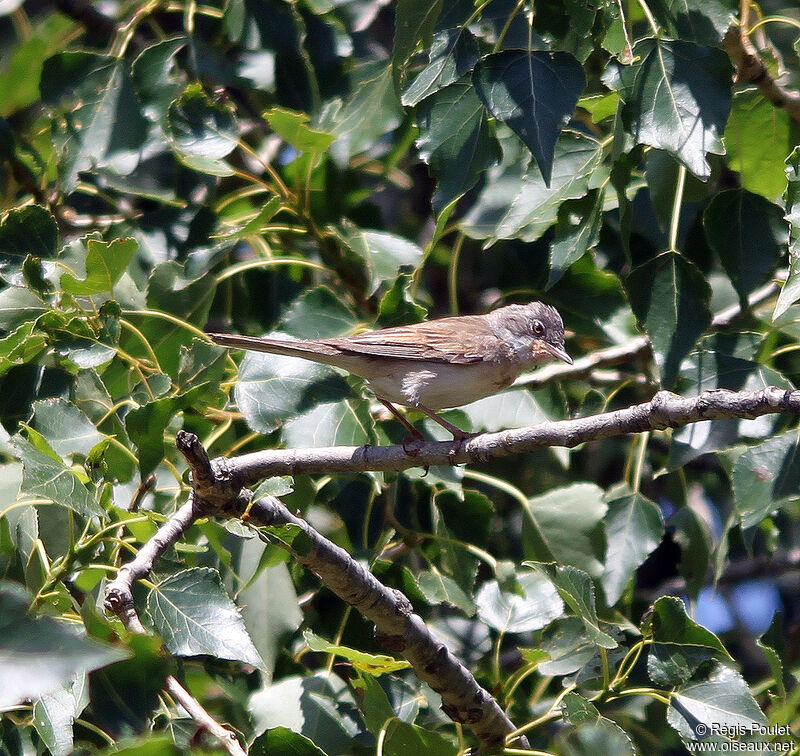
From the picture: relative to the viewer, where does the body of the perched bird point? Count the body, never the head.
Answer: to the viewer's right

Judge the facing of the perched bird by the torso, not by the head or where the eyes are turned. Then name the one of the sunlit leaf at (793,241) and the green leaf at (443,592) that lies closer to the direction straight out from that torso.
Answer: the sunlit leaf

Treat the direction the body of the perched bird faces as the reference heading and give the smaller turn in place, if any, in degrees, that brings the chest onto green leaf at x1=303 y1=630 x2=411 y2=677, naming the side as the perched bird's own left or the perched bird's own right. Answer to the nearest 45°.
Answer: approximately 90° to the perched bird's own right
